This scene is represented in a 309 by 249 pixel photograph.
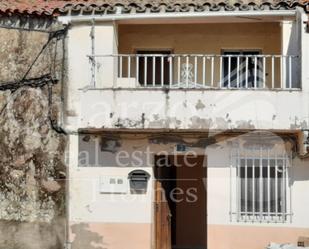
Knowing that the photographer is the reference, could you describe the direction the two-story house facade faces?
facing the viewer

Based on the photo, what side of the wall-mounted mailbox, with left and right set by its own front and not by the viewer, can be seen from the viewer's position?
front
